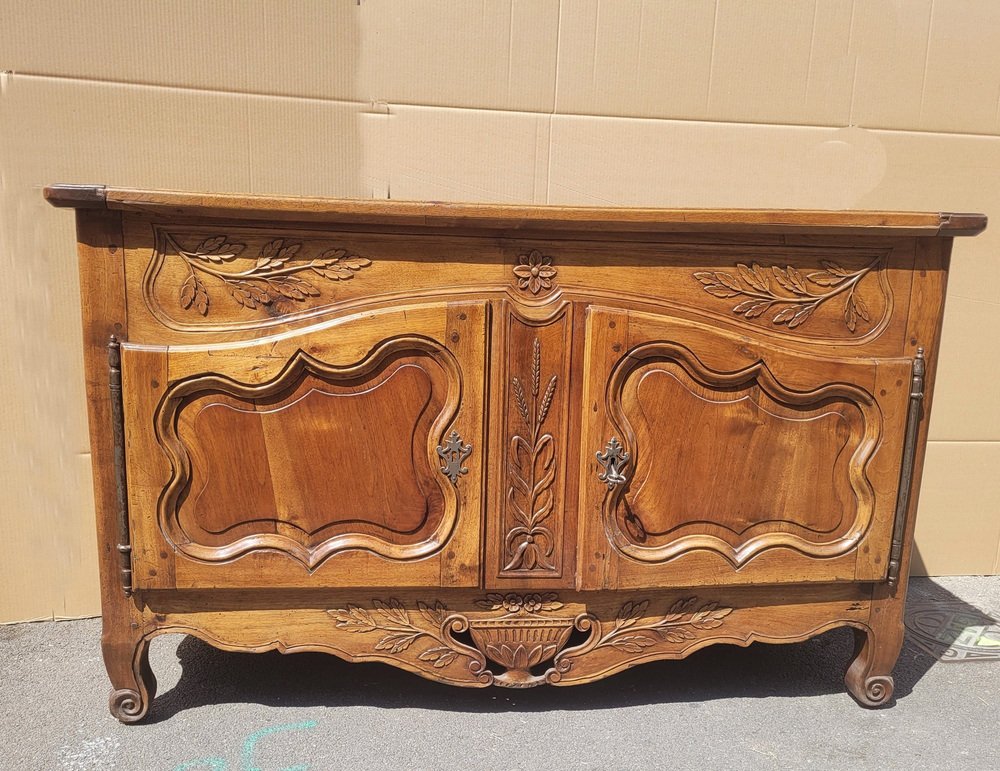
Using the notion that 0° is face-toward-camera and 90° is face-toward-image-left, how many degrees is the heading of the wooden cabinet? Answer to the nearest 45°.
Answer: approximately 0°
